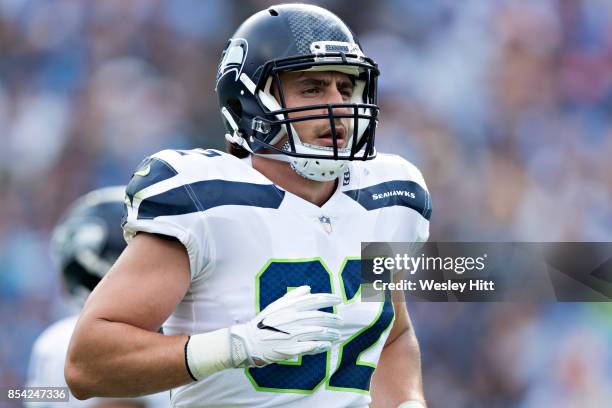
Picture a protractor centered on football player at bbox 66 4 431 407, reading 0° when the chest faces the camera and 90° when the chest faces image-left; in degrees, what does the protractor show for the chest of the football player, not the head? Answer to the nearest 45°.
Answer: approximately 315°

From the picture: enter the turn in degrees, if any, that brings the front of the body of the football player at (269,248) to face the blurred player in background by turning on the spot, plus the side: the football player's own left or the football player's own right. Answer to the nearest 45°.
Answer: approximately 180°

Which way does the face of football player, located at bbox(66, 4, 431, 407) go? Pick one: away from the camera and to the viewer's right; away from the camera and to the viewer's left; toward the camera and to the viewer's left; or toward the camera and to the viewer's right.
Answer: toward the camera and to the viewer's right
